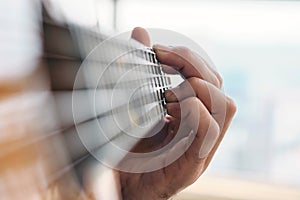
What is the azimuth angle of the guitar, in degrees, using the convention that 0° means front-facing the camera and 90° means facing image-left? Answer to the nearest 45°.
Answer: approximately 315°
